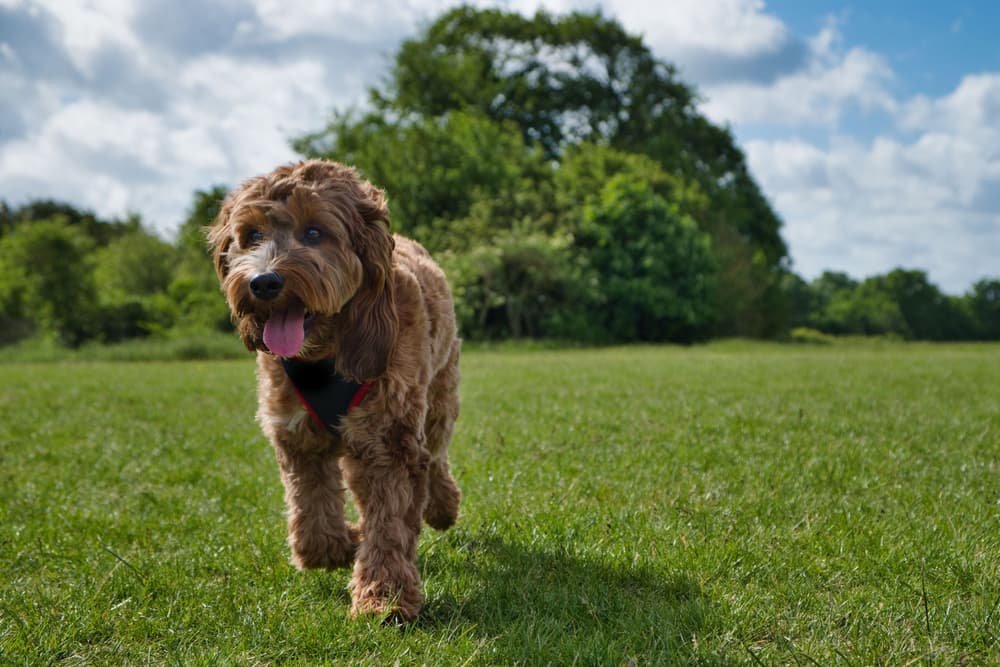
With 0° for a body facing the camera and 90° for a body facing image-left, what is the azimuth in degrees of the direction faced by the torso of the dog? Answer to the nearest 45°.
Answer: approximately 45°

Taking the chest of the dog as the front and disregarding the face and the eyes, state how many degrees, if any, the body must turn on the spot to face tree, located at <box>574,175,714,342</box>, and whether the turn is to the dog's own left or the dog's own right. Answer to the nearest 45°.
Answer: approximately 180°

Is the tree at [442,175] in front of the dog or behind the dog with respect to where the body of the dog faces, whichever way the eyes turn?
behind

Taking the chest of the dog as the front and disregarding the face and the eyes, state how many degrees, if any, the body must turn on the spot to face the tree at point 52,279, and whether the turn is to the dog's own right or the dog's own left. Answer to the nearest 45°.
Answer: approximately 135° to the dog's own right

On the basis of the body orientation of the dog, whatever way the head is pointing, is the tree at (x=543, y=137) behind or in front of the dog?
behind
